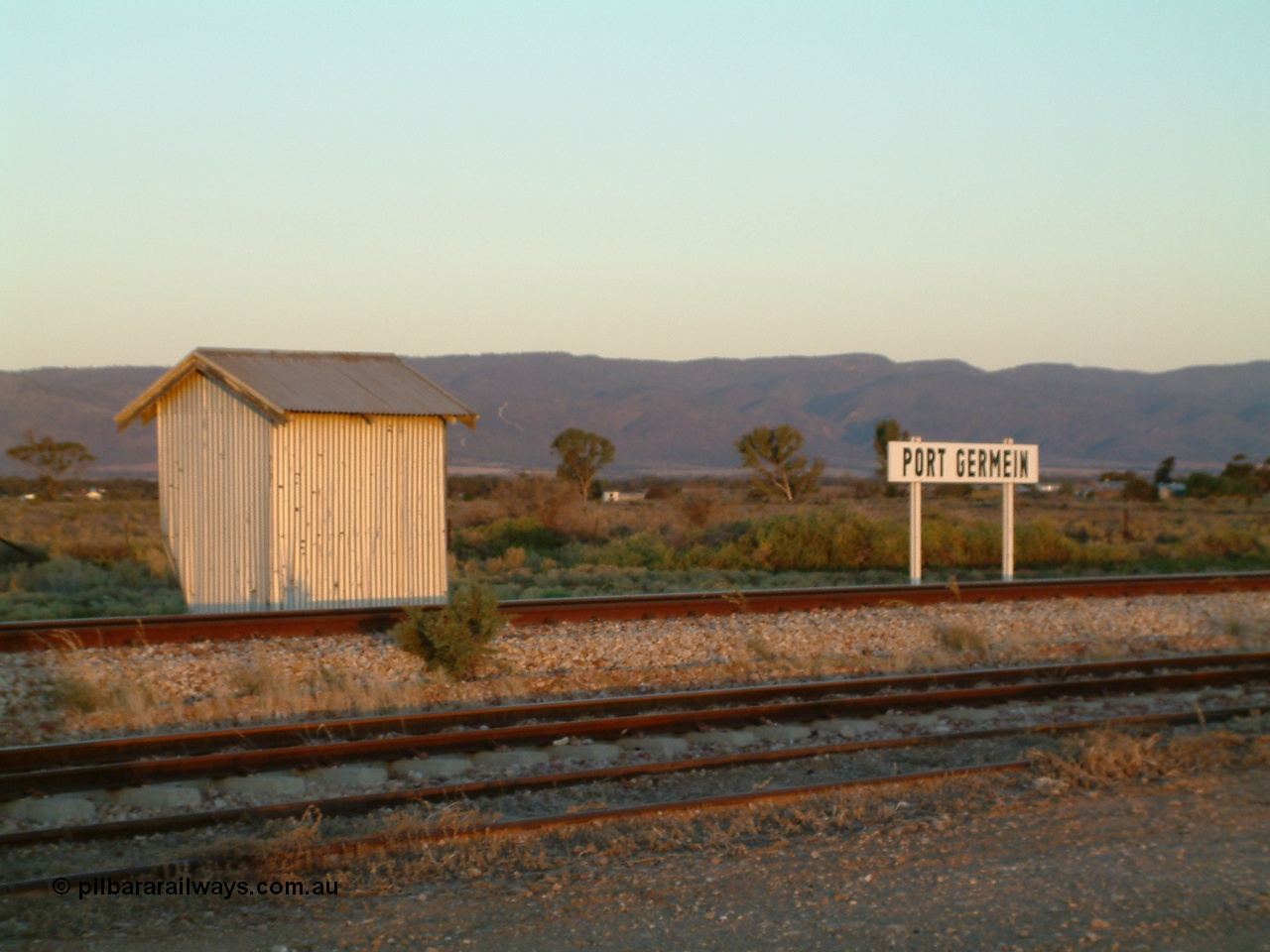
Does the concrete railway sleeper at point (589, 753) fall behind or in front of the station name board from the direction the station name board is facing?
in front

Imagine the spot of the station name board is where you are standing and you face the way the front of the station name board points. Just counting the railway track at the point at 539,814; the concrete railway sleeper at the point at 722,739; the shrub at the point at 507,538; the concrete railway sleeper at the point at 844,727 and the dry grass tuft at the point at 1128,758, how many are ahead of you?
4

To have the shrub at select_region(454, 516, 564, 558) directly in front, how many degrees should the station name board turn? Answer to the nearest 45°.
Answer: approximately 135° to its right

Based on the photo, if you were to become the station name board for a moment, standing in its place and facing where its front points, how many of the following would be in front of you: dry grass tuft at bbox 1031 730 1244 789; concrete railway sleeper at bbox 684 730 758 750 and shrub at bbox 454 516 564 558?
2

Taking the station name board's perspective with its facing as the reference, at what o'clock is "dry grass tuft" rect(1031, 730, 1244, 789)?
The dry grass tuft is roughly at 12 o'clock from the station name board.

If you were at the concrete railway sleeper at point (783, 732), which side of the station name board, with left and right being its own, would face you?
front

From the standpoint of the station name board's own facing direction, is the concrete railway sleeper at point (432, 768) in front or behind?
in front

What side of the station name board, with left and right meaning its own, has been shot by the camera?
front

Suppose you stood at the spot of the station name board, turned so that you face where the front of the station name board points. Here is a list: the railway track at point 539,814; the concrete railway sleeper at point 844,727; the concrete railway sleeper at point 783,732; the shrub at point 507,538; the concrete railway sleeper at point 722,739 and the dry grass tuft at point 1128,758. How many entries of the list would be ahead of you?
5

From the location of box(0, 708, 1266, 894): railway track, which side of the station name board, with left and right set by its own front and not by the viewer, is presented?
front

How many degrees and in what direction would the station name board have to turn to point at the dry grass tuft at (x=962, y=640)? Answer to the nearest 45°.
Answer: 0° — it already faces it
